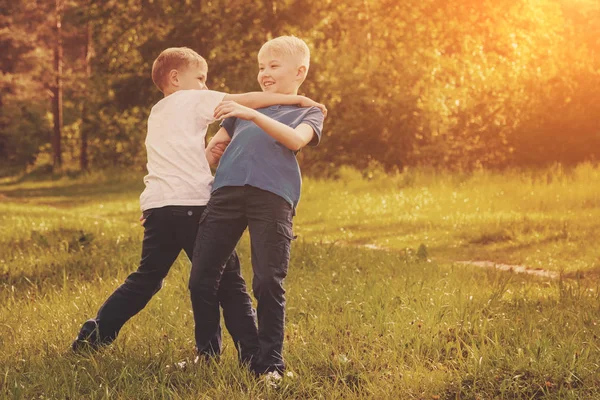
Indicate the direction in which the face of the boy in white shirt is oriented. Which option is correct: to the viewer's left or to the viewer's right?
to the viewer's right

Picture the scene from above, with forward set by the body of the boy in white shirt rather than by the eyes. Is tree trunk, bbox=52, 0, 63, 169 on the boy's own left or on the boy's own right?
on the boy's own left

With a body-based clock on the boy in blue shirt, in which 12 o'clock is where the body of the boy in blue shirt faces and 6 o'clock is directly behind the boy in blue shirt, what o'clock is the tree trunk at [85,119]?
The tree trunk is roughly at 4 o'clock from the boy in blue shirt.

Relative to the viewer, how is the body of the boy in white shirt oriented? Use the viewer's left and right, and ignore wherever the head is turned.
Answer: facing away from the viewer and to the right of the viewer

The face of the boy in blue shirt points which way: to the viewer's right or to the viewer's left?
to the viewer's left

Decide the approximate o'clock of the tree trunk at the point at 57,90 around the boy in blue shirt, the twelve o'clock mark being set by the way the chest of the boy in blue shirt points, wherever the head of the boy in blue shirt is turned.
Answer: The tree trunk is roughly at 4 o'clock from the boy in blue shirt.

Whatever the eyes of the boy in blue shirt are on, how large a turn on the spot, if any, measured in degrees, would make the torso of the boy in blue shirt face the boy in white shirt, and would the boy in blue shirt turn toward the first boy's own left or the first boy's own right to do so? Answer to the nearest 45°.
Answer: approximately 90° to the first boy's own right

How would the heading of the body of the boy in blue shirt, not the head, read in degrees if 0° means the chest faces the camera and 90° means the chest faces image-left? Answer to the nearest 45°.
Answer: approximately 45°

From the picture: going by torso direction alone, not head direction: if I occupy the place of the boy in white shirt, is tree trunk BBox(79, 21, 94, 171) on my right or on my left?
on my left

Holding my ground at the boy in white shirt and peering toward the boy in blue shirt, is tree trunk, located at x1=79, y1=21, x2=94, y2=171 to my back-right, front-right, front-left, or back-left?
back-left
